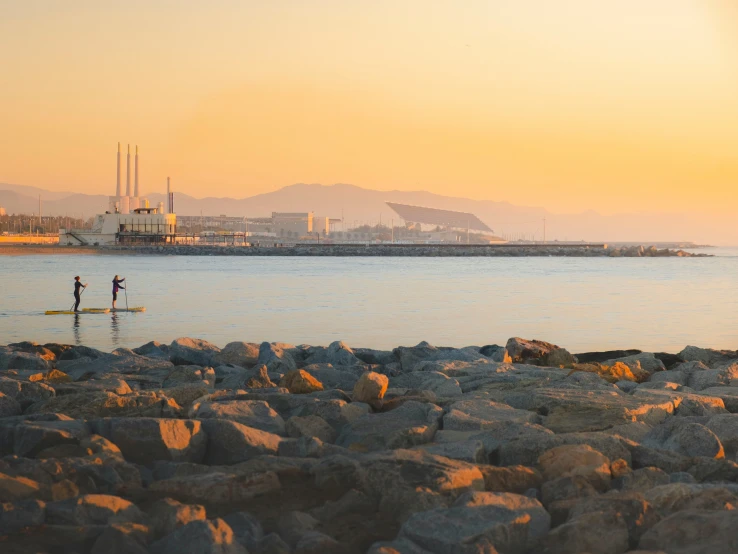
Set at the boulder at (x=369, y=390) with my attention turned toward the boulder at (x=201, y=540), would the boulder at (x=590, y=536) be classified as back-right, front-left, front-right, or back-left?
front-left

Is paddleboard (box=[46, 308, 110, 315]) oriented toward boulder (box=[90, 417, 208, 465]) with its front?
no

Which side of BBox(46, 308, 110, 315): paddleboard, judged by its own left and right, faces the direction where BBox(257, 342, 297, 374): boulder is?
right

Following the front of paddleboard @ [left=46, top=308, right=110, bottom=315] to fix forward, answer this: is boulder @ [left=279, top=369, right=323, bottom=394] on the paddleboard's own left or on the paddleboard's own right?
on the paddleboard's own right

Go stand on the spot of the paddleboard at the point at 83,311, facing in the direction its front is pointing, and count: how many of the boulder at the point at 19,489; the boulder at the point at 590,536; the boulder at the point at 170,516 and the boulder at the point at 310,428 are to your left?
0

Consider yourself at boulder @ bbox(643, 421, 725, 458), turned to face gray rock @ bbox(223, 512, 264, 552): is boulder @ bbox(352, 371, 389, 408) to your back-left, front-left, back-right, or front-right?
front-right

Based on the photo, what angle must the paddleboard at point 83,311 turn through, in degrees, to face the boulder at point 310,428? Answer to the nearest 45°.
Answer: approximately 90° to its right

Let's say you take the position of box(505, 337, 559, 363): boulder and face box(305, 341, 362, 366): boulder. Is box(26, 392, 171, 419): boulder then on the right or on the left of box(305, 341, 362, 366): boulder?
left

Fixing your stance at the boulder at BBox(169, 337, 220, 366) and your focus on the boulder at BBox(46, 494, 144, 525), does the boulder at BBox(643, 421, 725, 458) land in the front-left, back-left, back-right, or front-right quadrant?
front-left

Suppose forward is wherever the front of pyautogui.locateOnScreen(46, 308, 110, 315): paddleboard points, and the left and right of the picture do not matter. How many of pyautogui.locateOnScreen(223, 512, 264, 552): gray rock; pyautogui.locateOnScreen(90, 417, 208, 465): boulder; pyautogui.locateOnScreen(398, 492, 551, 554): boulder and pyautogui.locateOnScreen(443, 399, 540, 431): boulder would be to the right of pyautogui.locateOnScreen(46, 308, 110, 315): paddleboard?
4

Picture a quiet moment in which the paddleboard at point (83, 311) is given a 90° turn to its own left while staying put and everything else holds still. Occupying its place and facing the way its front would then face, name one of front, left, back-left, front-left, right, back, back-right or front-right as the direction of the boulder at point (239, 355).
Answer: back

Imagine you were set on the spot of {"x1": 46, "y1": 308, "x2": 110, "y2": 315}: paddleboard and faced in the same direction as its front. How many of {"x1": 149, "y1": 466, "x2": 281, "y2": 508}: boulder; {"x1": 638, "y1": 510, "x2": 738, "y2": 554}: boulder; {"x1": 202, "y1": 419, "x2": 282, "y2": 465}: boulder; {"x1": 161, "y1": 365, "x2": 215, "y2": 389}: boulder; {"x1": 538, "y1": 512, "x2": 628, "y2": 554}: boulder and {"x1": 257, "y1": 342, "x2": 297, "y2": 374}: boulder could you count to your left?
0

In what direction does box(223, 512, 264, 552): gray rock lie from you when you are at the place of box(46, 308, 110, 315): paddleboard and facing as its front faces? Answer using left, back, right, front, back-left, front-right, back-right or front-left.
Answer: right

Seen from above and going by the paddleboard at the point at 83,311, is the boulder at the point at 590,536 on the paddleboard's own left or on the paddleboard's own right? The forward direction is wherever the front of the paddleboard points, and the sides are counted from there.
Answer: on the paddleboard's own right

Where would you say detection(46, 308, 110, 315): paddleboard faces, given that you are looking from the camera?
facing to the right of the viewer

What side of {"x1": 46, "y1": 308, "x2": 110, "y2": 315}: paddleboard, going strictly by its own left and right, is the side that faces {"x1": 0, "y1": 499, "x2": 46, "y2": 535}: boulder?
right

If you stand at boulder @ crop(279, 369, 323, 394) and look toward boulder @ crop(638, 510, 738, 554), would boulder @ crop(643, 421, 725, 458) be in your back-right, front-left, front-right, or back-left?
front-left
